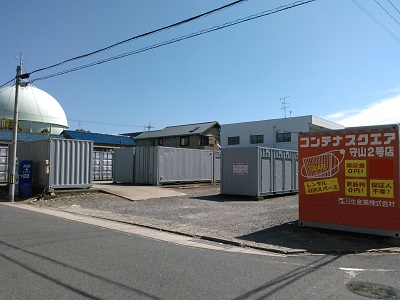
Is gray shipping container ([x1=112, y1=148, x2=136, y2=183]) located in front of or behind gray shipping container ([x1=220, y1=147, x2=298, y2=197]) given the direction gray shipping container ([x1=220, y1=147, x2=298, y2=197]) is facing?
behind

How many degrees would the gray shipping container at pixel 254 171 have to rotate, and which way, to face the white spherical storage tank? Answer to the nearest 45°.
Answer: approximately 180°

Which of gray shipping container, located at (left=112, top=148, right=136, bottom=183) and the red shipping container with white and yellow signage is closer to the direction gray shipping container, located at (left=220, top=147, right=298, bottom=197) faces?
the red shipping container with white and yellow signage

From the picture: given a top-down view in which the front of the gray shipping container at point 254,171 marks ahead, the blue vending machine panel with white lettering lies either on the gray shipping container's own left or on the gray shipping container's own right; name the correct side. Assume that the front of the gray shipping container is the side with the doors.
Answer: on the gray shipping container's own right

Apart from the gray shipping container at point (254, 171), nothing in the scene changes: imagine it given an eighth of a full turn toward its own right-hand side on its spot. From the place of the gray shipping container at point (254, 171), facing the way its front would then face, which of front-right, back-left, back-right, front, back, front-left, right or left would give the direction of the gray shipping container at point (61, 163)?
right

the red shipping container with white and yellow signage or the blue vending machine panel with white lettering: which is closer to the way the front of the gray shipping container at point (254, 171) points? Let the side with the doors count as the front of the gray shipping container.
the red shipping container with white and yellow signage

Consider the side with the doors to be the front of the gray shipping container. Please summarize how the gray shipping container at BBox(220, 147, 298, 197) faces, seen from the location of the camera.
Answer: facing the viewer and to the right of the viewer

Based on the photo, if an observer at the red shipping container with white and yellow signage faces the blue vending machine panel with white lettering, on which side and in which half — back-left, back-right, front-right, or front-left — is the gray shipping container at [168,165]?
front-right

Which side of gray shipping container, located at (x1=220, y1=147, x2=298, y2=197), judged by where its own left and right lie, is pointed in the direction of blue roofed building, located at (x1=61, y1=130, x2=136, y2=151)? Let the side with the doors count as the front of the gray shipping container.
back
